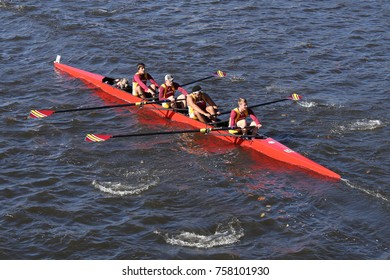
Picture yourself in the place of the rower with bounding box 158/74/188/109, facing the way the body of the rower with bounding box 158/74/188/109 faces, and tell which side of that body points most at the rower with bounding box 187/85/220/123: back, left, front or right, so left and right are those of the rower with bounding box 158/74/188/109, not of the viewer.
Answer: front

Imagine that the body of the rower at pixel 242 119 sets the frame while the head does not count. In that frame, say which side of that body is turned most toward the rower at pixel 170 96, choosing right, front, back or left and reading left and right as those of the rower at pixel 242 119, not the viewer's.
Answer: back

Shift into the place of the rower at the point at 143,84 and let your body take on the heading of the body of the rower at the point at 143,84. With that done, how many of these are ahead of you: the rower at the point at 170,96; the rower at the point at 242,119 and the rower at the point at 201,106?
3

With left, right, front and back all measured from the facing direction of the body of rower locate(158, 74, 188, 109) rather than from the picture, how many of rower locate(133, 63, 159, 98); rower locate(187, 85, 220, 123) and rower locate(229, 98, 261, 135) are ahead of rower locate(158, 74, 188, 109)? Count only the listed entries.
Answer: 2

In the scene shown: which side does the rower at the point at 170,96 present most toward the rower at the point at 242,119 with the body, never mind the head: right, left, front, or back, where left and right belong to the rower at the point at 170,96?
front

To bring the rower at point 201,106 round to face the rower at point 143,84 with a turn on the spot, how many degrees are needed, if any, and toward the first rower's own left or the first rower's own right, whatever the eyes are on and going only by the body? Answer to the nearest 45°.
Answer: approximately 180°

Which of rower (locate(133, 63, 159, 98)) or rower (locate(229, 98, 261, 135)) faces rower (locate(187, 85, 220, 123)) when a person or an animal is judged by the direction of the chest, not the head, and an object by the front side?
rower (locate(133, 63, 159, 98))

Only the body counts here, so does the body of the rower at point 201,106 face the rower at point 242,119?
yes

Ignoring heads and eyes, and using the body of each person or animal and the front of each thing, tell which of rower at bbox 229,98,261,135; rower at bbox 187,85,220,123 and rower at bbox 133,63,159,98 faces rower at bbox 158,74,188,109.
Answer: rower at bbox 133,63,159,98

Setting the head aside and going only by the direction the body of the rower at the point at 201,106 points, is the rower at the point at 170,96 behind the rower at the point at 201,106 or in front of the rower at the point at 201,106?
behind

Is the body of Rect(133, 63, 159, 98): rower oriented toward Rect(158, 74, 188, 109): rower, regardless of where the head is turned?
yes

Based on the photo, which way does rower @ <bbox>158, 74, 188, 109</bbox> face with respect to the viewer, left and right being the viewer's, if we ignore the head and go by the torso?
facing the viewer and to the right of the viewer

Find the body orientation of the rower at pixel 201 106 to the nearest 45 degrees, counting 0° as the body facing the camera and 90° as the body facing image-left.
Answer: approximately 315°

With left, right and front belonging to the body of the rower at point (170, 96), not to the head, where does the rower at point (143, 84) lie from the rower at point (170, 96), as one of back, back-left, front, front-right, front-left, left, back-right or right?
back

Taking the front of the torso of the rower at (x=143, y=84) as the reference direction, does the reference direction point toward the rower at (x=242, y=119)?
yes
